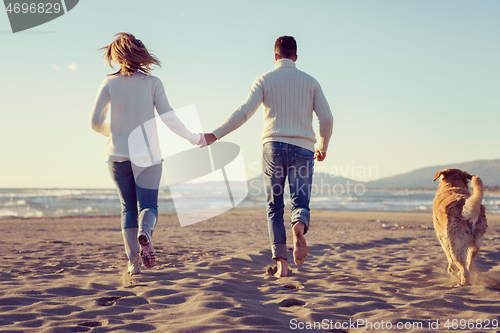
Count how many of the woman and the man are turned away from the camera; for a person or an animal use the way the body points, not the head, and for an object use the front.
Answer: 2

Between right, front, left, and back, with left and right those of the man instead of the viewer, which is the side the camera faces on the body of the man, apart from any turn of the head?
back

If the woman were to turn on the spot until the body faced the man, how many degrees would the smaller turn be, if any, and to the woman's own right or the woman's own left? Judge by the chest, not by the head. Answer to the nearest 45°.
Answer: approximately 90° to the woman's own right

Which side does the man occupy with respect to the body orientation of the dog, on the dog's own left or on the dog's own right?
on the dog's own left

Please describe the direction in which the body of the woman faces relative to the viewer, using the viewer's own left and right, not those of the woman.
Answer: facing away from the viewer

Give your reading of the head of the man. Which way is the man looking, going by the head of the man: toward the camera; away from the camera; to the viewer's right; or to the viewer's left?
away from the camera

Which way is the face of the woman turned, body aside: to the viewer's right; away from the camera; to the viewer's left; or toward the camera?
away from the camera

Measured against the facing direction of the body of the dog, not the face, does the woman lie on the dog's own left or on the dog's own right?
on the dog's own left

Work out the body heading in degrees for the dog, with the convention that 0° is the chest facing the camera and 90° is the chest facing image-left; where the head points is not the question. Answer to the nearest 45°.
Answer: approximately 180°

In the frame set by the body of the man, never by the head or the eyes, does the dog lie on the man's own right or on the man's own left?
on the man's own right

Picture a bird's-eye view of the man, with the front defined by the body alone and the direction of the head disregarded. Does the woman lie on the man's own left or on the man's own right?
on the man's own left
